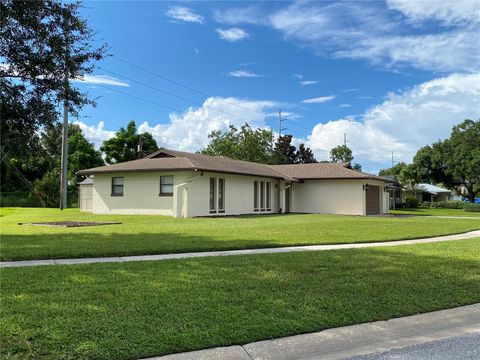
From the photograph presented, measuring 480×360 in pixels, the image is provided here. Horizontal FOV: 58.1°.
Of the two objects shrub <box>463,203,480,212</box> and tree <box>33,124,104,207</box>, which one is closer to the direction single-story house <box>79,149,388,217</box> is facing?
the shrub

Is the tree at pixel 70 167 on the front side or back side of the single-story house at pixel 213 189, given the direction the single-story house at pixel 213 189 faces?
on the back side

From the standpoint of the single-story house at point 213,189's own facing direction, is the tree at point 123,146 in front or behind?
behind

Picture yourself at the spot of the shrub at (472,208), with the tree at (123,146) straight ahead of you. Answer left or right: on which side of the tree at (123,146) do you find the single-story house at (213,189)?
left

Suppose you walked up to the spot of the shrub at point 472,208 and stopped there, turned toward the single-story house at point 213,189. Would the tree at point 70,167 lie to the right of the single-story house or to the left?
right

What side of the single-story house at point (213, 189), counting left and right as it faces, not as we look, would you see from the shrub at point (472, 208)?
left

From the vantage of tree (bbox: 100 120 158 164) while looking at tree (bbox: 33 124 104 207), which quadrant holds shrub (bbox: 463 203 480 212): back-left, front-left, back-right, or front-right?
back-left

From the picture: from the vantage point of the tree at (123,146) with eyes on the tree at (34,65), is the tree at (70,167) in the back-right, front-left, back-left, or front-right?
front-right

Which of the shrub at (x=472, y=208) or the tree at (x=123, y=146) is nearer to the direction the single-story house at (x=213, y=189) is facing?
the shrub

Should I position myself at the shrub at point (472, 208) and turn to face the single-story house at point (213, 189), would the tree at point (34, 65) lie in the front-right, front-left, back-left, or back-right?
front-left

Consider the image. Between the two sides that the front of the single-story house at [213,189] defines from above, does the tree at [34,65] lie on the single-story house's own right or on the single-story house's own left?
on the single-story house's own right
